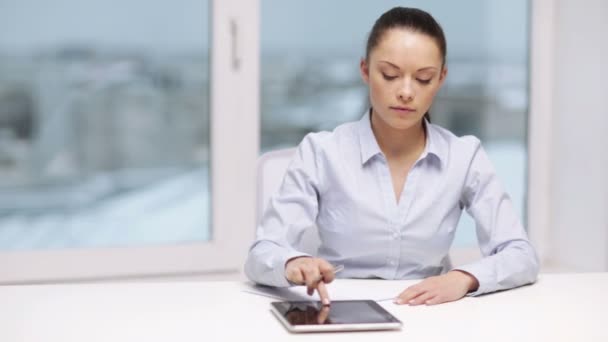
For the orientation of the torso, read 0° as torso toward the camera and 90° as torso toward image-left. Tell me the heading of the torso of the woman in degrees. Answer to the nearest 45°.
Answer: approximately 0°
